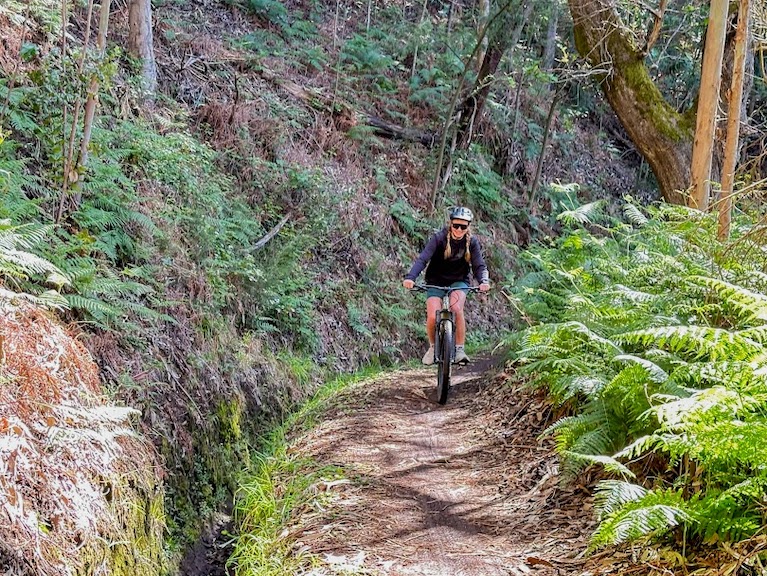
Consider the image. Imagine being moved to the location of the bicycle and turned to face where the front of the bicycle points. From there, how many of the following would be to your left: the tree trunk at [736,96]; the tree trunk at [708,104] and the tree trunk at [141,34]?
2

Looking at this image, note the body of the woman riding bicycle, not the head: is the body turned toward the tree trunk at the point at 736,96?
no

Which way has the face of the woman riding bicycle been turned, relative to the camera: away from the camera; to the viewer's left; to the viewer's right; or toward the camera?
toward the camera

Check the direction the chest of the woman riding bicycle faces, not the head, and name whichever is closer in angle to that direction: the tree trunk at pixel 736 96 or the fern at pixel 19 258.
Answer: the fern

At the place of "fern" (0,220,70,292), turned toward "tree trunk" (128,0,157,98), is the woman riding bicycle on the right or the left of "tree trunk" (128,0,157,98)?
right

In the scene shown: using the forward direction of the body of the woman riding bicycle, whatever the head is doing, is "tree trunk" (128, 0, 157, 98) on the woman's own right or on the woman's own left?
on the woman's own right

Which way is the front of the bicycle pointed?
toward the camera

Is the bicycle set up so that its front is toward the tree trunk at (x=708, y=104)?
no

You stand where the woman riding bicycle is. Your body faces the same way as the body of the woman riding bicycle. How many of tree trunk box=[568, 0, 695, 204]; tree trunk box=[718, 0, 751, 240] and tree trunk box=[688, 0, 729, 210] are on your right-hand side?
0

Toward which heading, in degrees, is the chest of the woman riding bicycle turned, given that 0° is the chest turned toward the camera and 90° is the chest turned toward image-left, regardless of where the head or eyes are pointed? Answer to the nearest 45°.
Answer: approximately 0°

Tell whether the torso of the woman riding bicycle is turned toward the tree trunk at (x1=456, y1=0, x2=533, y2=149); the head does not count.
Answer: no
